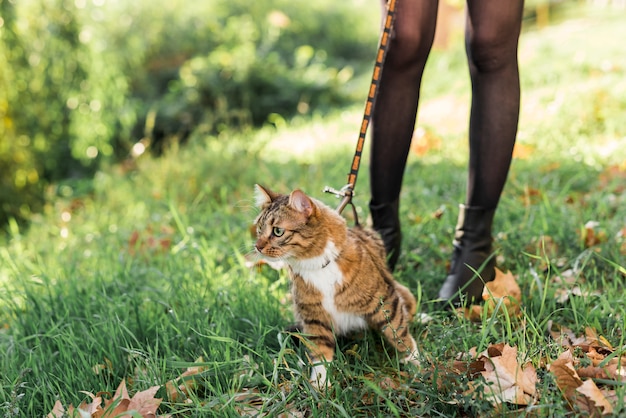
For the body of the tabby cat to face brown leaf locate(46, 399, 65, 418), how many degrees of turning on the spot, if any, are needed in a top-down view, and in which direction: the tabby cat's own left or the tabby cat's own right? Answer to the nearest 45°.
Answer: approximately 45° to the tabby cat's own right

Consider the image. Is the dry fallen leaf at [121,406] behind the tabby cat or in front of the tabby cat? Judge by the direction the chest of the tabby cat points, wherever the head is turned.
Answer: in front

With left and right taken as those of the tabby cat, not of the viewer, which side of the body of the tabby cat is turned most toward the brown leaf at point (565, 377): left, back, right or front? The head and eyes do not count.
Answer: left

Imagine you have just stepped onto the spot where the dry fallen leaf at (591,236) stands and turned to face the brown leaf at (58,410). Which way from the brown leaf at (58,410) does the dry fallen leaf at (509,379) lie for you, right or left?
left

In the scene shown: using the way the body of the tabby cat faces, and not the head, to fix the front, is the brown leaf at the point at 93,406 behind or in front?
in front

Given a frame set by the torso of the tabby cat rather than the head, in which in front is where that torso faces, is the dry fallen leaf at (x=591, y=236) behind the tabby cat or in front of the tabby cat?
behind

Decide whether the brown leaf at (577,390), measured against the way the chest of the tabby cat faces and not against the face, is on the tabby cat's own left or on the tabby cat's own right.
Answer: on the tabby cat's own left
